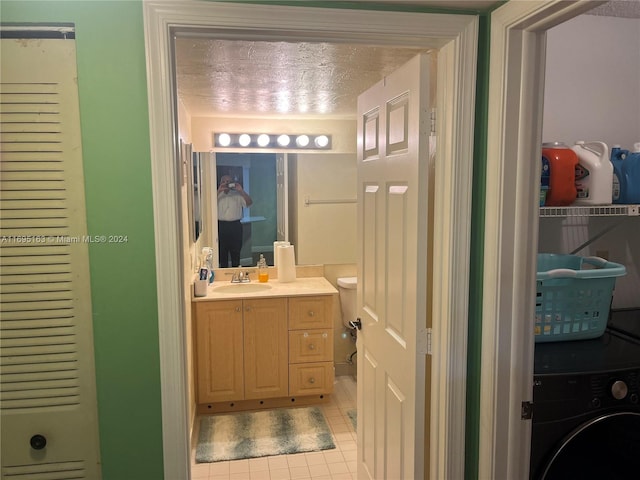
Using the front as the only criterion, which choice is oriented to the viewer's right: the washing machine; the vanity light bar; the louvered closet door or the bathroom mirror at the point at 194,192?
the bathroom mirror

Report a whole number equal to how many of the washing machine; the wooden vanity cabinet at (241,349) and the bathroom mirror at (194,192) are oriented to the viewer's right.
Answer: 1

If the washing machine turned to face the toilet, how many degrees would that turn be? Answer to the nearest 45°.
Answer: approximately 135° to its right

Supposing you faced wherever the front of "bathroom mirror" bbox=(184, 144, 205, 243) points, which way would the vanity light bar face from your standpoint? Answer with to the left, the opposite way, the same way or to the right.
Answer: to the right

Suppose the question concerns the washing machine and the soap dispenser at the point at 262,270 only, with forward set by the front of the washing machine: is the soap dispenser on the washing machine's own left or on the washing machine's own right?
on the washing machine's own right

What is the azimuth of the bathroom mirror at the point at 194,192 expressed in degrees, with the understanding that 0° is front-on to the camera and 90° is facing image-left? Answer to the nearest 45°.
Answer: approximately 270°

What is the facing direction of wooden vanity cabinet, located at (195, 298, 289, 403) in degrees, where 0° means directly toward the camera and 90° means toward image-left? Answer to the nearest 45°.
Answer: approximately 0°
